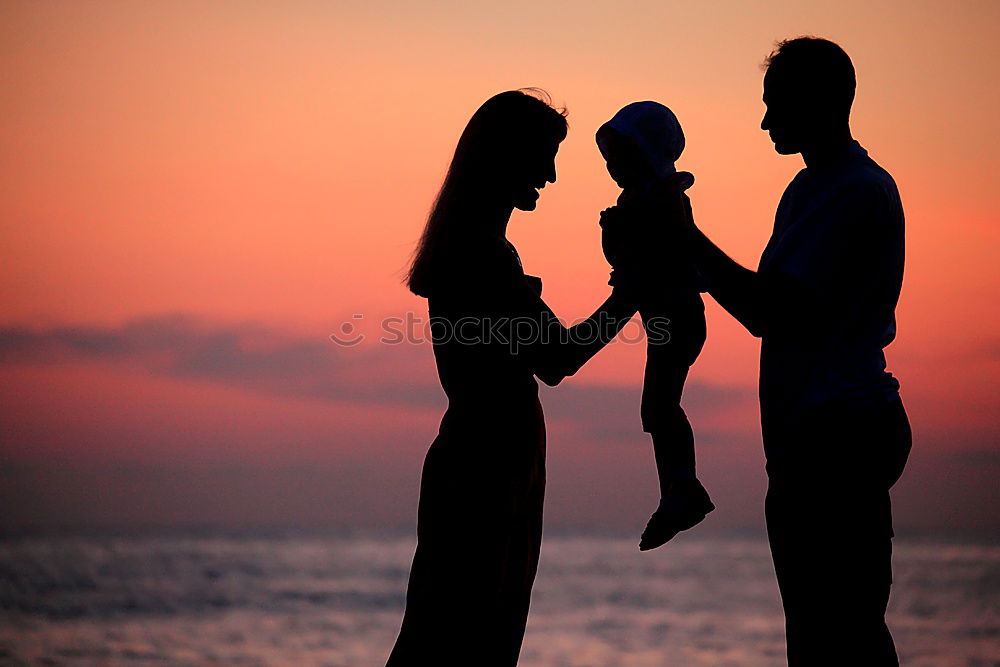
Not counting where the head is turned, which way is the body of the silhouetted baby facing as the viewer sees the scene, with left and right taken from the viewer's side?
facing to the left of the viewer

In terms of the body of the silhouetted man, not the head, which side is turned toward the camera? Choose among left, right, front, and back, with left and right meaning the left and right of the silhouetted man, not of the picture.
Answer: left

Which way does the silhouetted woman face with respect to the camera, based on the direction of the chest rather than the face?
to the viewer's right

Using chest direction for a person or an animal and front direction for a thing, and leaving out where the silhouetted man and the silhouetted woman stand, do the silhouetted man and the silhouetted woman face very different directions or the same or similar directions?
very different directions

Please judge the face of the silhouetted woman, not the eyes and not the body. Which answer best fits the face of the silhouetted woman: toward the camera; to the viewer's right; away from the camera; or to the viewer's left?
to the viewer's right

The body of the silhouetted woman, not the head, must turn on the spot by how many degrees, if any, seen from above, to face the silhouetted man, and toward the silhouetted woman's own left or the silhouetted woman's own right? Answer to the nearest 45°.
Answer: approximately 45° to the silhouetted woman's own right

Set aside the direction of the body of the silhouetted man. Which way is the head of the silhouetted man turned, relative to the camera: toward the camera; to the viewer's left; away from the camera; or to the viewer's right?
to the viewer's left

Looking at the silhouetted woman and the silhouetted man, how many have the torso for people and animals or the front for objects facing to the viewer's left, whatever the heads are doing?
1
